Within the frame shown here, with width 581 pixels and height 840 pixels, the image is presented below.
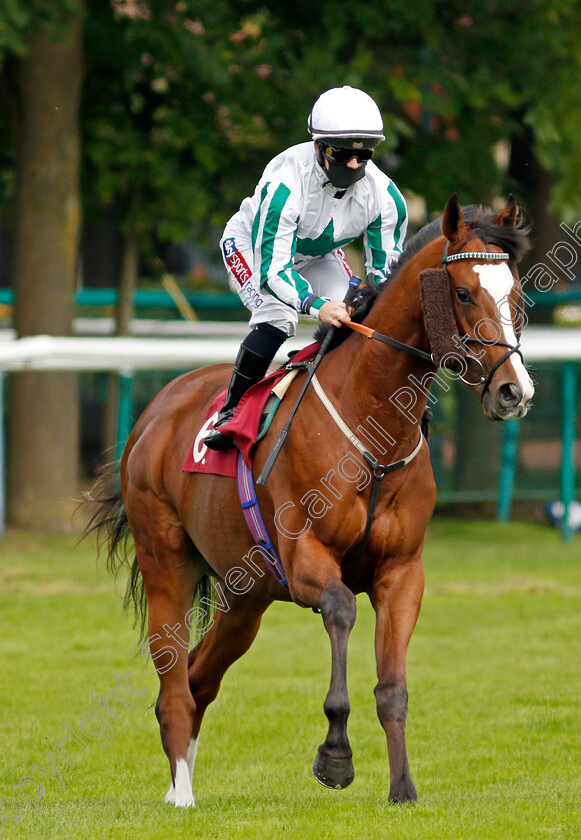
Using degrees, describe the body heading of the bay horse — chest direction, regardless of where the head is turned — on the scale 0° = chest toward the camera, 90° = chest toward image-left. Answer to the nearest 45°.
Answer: approximately 315°

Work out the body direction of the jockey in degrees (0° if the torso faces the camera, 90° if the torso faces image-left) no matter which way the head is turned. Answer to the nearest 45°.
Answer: approximately 315°

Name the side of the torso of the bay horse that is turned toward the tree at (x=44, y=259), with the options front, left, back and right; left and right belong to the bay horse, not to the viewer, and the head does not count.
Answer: back

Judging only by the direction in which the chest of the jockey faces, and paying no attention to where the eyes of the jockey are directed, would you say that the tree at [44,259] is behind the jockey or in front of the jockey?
behind
